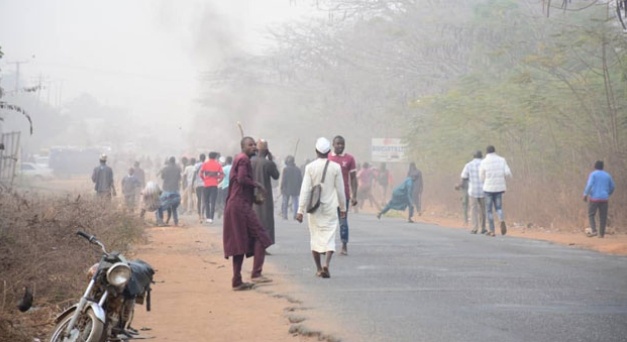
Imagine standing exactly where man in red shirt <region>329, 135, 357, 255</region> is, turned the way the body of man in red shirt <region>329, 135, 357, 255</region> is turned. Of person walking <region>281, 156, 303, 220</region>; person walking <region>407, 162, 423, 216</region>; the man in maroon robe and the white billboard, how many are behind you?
3

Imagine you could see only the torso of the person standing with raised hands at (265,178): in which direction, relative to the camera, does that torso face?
away from the camera

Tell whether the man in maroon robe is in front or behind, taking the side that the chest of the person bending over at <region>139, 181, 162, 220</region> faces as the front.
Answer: behind

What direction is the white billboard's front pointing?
toward the camera

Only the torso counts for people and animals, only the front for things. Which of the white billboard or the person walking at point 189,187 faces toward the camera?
the white billboard

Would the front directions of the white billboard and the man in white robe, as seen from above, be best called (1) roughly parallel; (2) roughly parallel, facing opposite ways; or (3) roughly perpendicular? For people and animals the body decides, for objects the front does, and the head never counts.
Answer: roughly parallel, facing opposite ways

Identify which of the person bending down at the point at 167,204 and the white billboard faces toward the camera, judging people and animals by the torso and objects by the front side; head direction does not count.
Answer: the white billboard

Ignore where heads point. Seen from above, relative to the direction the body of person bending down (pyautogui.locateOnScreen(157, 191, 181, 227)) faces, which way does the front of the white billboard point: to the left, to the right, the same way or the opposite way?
the opposite way

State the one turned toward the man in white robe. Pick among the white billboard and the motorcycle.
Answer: the white billboard

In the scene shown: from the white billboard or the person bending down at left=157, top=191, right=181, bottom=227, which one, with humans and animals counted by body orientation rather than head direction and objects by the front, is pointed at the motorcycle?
the white billboard

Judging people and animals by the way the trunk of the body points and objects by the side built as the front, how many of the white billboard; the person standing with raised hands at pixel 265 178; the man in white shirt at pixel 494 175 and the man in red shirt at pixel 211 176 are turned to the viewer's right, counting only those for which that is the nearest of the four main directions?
0

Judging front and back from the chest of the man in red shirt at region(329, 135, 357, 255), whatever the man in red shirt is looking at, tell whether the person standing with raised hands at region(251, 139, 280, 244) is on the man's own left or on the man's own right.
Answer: on the man's own right

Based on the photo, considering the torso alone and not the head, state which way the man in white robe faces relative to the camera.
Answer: away from the camera
